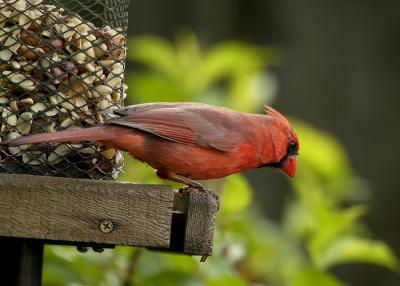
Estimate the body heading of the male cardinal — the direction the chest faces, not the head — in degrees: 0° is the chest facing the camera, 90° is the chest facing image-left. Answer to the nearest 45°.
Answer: approximately 270°
